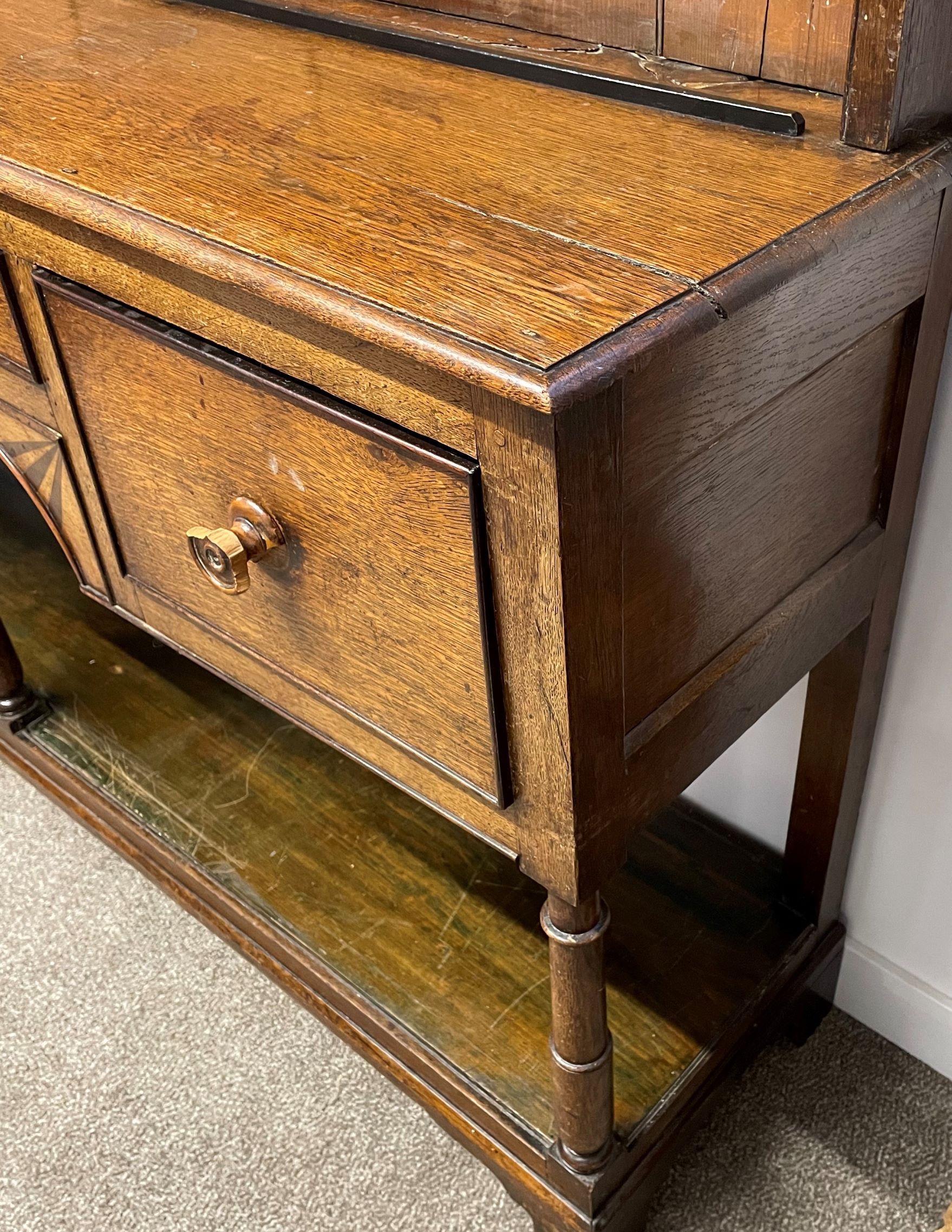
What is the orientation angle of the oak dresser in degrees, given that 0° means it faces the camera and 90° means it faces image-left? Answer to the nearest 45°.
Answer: approximately 45°
